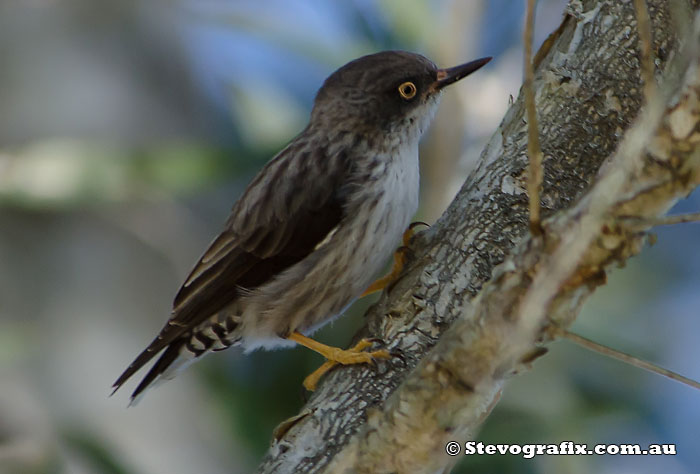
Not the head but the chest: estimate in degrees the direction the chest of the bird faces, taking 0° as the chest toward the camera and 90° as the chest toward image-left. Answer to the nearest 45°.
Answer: approximately 270°
